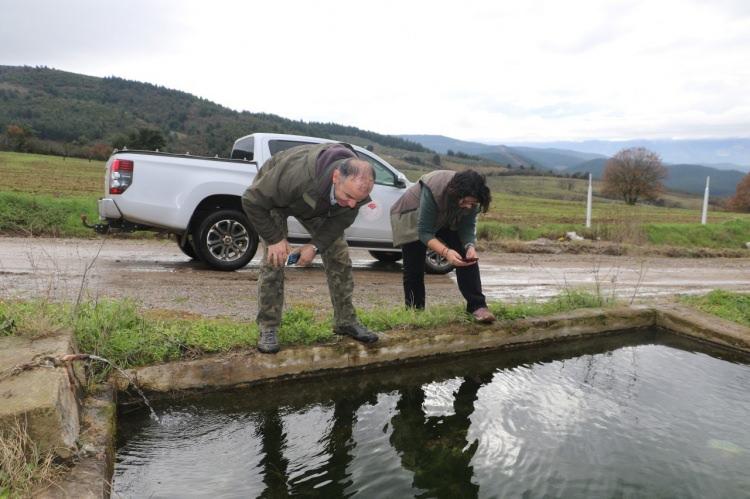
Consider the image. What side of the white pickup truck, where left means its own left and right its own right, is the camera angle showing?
right

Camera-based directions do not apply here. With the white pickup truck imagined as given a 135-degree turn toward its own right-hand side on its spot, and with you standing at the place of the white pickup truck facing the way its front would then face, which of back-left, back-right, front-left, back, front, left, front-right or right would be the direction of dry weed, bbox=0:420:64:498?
front-left
